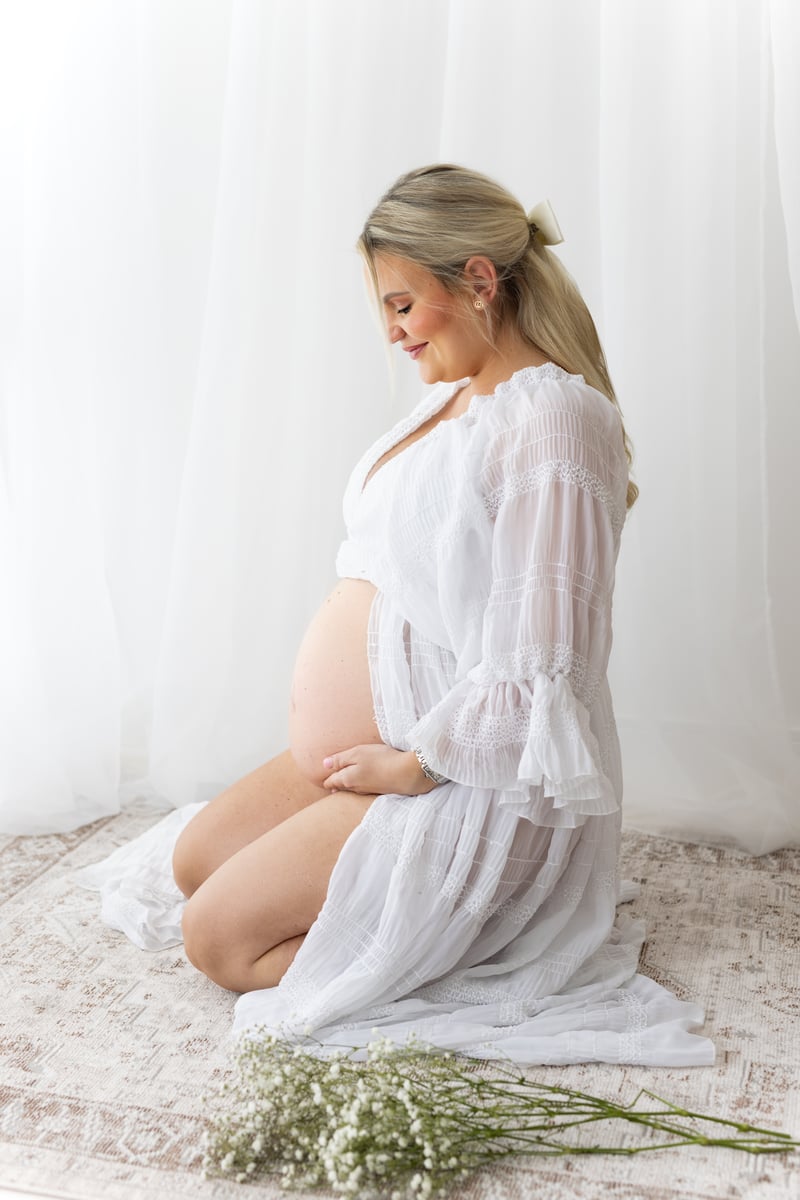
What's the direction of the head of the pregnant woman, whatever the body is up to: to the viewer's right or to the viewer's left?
to the viewer's left

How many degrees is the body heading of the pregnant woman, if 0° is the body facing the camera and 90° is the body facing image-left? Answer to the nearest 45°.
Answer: approximately 90°
